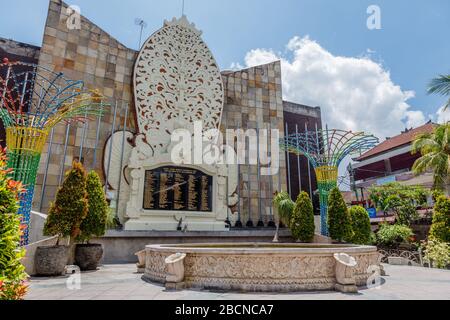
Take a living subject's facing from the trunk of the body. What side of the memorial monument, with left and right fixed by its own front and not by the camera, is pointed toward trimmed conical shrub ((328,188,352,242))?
left

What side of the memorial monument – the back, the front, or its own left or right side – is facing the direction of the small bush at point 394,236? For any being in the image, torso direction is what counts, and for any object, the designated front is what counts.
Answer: left

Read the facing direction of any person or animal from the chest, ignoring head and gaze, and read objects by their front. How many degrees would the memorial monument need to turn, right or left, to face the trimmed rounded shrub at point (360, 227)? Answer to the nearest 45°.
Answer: approximately 90° to its left

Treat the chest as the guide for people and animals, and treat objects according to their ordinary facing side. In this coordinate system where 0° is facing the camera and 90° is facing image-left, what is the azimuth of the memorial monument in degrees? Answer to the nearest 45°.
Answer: approximately 0°
